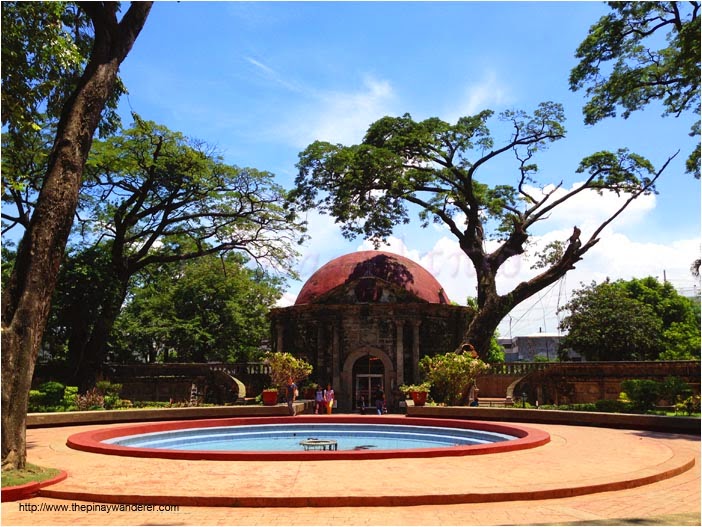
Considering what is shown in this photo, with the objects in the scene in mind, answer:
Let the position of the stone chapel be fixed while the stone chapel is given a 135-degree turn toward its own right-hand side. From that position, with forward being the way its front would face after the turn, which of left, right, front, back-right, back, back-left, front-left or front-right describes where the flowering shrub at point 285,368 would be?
left

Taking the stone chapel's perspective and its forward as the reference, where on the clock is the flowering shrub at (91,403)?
The flowering shrub is roughly at 2 o'clock from the stone chapel.

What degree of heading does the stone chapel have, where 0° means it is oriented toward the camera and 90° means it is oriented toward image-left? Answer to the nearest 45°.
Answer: approximately 0°

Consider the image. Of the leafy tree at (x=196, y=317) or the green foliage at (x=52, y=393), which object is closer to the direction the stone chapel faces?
the green foliage

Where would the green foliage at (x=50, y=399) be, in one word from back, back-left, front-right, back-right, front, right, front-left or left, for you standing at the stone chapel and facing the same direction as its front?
front-right

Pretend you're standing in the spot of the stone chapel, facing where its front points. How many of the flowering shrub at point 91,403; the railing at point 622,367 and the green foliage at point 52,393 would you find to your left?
1

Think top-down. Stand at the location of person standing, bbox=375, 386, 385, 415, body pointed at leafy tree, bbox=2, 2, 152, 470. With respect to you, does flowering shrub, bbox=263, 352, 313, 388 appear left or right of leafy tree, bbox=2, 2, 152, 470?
right

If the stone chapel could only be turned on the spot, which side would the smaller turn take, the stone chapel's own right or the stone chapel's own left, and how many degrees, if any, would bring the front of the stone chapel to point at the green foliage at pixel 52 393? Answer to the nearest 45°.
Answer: approximately 45° to the stone chapel's own right

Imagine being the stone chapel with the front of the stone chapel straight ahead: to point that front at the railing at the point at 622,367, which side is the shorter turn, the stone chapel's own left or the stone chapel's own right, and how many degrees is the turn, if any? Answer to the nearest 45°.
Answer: approximately 90° to the stone chapel's own left

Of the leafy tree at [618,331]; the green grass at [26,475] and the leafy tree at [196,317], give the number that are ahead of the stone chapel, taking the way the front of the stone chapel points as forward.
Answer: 1
